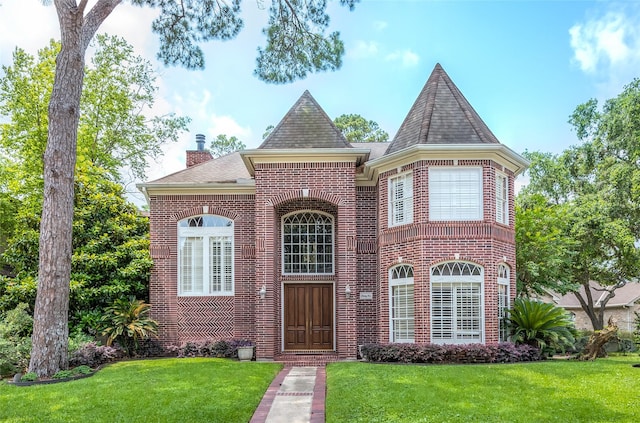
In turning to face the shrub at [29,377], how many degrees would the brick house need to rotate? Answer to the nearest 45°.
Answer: approximately 45° to its right

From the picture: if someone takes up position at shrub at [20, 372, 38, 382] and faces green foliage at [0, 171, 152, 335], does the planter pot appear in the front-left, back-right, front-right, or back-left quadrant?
front-right

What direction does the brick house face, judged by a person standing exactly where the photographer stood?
facing the viewer

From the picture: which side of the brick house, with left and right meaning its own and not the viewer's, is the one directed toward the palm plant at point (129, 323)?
right

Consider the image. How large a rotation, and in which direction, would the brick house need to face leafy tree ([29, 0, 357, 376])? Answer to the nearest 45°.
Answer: approximately 45° to its right

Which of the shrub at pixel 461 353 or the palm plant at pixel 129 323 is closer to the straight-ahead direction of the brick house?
the shrub

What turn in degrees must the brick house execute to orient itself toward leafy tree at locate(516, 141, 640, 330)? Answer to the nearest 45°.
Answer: approximately 135° to its left

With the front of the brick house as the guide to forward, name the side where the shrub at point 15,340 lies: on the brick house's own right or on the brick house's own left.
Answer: on the brick house's own right

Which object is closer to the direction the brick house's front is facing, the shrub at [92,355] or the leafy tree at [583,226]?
the shrub
